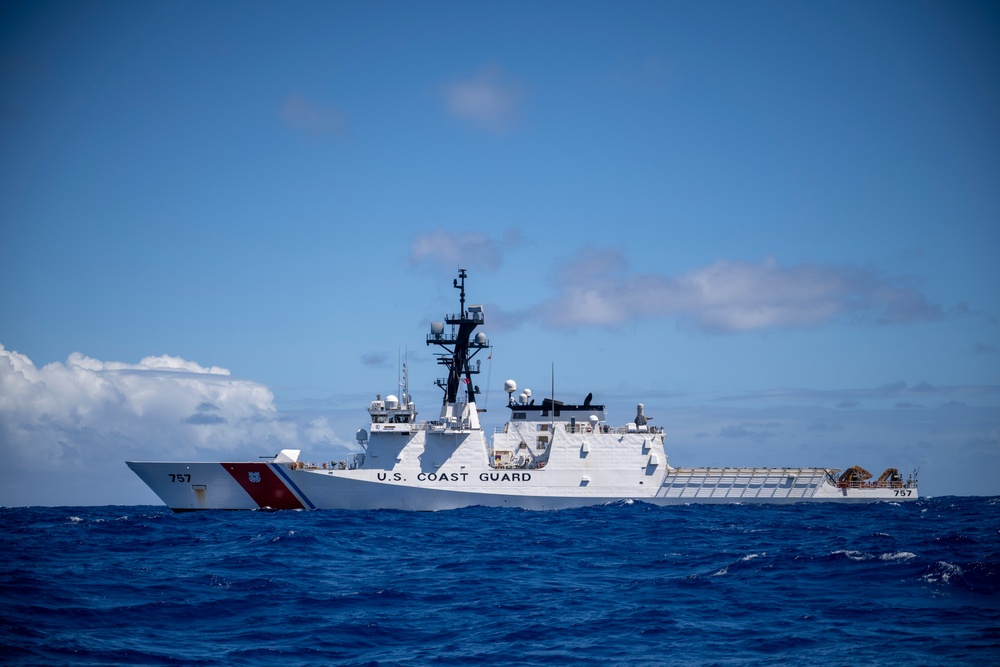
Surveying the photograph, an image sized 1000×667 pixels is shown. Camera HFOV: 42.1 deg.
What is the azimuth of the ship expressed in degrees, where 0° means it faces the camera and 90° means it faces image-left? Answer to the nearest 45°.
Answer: approximately 90°
